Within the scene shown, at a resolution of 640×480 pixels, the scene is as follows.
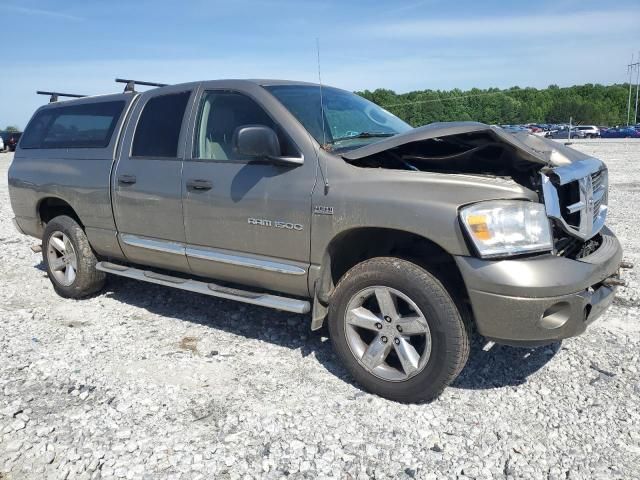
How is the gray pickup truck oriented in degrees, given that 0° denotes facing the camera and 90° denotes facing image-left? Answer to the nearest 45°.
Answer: approximately 315°

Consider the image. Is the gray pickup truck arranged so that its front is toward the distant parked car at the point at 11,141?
no
